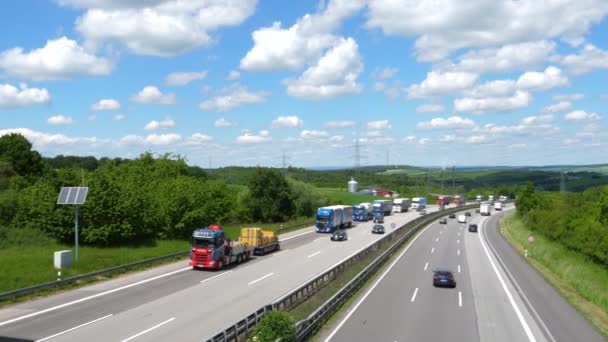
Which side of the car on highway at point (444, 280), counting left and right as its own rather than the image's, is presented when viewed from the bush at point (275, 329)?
back

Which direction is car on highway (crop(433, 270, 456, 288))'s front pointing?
away from the camera

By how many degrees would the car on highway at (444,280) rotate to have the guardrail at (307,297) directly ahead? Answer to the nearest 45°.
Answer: approximately 135° to its left
